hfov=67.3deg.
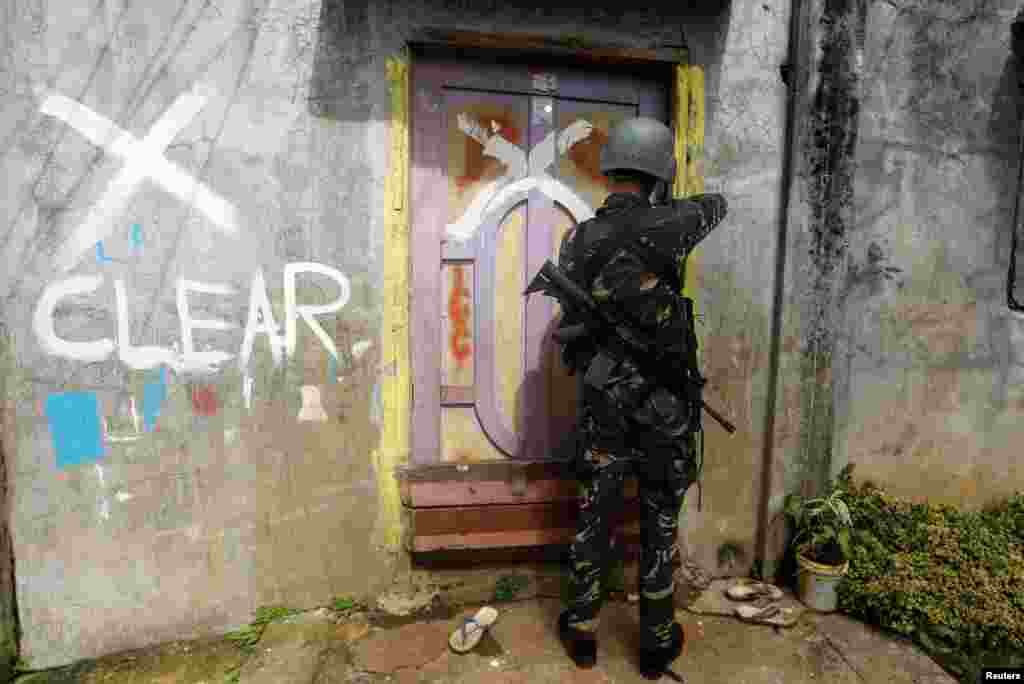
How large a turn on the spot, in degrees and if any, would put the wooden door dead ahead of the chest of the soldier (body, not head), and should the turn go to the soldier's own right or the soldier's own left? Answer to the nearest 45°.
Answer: approximately 45° to the soldier's own left

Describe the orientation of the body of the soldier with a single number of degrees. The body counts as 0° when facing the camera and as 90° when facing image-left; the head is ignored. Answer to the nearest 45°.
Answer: approximately 180°

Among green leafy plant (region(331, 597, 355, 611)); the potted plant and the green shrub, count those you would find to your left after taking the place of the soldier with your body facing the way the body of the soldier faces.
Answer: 1

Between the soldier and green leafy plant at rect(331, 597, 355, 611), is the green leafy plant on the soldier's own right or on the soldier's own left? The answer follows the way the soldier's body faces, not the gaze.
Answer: on the soldier's own left

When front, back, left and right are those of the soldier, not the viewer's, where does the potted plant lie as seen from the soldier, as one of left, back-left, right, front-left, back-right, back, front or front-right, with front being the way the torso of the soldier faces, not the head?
front-right
